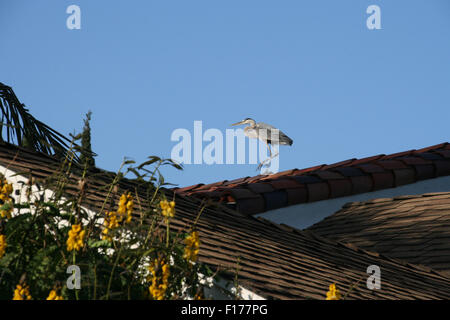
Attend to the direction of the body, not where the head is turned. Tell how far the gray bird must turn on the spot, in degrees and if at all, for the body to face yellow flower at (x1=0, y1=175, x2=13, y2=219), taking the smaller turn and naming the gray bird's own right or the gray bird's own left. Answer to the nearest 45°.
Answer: approximately 90° to the gray bird's own left

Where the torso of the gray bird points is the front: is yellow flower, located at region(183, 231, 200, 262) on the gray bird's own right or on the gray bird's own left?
on the gray bird's own left

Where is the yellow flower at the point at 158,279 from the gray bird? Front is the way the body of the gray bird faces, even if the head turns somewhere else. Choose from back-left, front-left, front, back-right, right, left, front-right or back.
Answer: left

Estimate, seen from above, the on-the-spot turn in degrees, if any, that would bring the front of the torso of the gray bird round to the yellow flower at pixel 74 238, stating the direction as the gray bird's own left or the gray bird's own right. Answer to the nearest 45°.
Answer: approximately 90° to the gray bird's own left

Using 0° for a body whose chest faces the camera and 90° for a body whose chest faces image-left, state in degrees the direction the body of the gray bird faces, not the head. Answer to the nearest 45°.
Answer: approximately 90°
